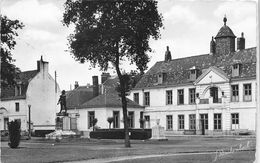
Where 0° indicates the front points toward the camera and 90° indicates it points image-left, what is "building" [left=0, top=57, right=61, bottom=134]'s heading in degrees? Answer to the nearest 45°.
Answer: approximately 45°

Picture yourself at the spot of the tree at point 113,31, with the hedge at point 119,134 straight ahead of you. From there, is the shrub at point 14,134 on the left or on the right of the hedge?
left

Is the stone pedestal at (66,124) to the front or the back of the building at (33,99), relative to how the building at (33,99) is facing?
to the front
